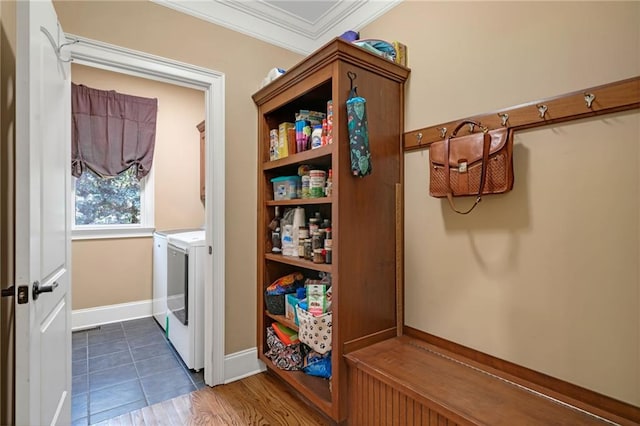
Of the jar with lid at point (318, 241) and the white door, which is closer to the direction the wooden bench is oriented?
the white door

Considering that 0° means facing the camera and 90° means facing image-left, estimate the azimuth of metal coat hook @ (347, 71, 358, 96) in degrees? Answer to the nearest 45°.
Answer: approximately 315°

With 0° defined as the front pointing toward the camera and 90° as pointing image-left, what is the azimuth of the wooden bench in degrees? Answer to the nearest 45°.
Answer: approximately 45°

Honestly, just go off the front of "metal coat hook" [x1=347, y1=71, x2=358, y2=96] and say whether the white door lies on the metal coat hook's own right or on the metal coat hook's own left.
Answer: on the metal coat hook's own right

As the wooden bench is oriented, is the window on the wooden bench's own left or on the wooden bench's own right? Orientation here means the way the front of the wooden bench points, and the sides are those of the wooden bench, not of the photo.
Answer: on the wooden bench's own right

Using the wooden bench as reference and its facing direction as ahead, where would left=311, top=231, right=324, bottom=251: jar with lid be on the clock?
The jar with lid is roughly at 2 o'clock from the wooden bench.

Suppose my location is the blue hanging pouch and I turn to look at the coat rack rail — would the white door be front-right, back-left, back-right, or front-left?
back-right

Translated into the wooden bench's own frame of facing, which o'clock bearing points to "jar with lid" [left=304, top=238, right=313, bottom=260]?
The jar with lid is roughly at 2 o'clock from the wooden bench.

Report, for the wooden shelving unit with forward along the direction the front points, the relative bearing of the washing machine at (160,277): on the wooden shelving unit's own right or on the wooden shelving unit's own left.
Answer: on the wooden shelving unit's own right

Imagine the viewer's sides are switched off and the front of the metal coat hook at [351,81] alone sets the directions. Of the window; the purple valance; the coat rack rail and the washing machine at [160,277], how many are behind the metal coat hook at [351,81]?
3
